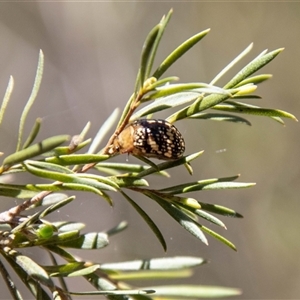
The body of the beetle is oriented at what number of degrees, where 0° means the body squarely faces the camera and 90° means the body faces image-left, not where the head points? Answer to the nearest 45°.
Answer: approximately 90°
